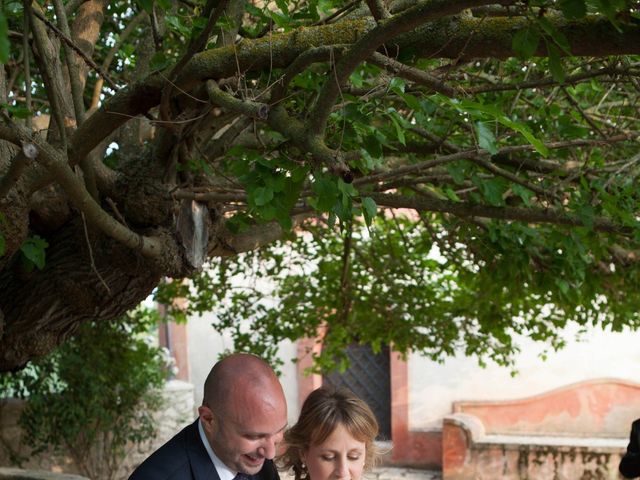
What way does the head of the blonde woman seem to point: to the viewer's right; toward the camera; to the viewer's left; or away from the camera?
toward the camera

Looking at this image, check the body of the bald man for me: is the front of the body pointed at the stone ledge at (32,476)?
no

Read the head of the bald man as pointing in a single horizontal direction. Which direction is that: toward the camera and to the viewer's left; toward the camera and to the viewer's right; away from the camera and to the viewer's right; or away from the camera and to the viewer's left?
toward the camera and to the viewer's right

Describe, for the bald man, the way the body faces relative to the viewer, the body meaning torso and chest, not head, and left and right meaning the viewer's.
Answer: facing the viewer and to the right of the viewer

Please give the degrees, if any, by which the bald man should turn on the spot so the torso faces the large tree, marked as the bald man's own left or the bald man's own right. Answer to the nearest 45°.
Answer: approximately 135° to the bald man's own left

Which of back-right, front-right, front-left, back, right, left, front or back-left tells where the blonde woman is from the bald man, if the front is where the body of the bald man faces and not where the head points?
left

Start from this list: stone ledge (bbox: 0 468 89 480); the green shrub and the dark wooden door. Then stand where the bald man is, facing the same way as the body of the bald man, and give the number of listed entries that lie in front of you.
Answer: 0

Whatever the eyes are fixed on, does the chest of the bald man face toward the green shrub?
no

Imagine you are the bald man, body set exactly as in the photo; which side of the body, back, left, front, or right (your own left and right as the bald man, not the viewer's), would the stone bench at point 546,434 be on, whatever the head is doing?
left

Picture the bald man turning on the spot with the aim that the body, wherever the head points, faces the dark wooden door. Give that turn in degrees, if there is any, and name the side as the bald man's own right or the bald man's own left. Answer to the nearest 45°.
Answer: approximately 135° to the bald man's own left
